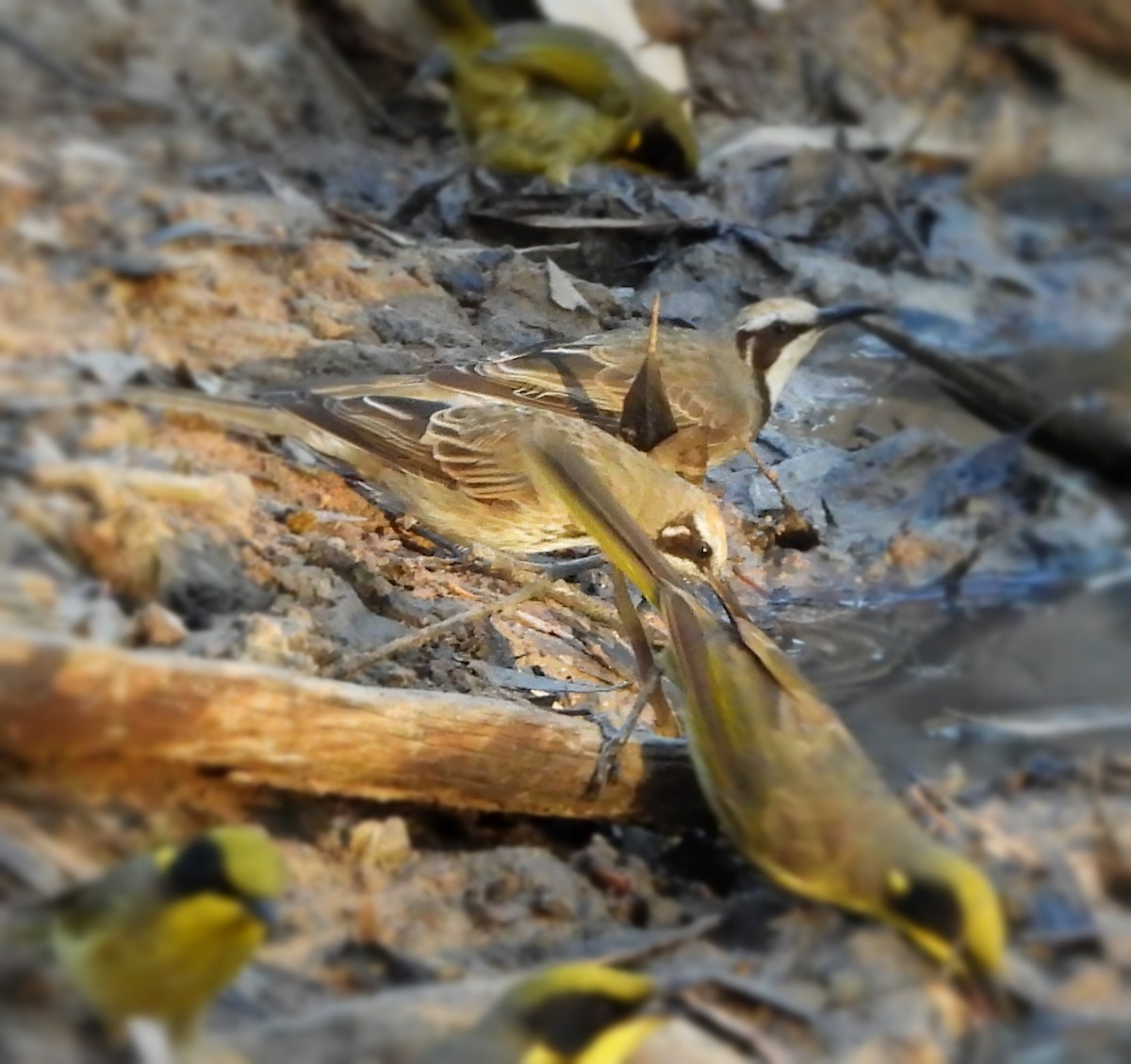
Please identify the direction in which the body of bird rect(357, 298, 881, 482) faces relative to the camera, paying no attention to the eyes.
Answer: to the viewer's right

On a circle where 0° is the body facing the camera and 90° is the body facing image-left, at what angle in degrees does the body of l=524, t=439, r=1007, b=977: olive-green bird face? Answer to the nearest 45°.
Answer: approximately 270°

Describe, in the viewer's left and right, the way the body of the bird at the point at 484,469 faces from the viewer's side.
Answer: facing to the right of the viewer

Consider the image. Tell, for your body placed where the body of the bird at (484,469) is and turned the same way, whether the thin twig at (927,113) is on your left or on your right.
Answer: on your left
